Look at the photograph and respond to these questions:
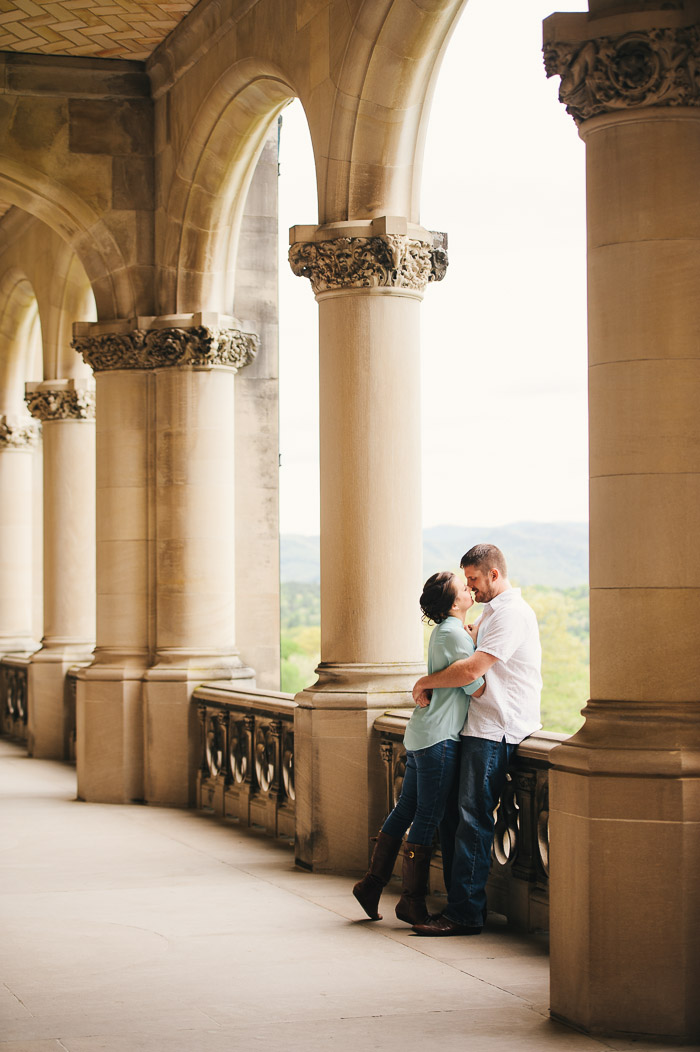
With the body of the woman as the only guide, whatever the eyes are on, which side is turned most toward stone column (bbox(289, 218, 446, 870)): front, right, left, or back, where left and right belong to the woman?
left

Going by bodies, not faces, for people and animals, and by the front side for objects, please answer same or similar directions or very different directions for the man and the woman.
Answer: very different directions

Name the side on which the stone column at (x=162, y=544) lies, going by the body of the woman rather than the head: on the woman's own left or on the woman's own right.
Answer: on the woman's own left

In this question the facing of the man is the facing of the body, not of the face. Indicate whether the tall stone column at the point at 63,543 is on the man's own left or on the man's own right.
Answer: on the man's own right

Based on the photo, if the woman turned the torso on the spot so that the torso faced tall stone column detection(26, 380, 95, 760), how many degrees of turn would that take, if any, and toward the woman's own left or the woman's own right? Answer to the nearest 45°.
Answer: approximately 135° to the woman's own left

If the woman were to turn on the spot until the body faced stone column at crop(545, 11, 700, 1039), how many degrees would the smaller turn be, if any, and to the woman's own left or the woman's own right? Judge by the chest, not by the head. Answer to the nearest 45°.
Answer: approximately 90° to the woman's own right

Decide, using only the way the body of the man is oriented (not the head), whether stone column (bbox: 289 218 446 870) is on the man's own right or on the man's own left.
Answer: on the man's own right

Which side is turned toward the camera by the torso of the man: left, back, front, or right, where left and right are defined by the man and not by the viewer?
left

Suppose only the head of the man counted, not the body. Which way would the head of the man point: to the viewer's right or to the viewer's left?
to the viewer's left

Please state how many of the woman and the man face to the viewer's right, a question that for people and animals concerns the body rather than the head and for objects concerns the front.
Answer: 1

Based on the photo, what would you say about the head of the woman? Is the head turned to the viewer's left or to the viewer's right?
to the viewer's right

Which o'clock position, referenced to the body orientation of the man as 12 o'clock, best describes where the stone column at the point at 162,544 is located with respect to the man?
The stone column is roughly at 2 o'clock from the man.

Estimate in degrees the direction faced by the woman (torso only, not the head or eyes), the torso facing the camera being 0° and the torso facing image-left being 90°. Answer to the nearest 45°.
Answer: approximately 270°

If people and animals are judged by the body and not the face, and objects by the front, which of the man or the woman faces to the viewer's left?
the man
